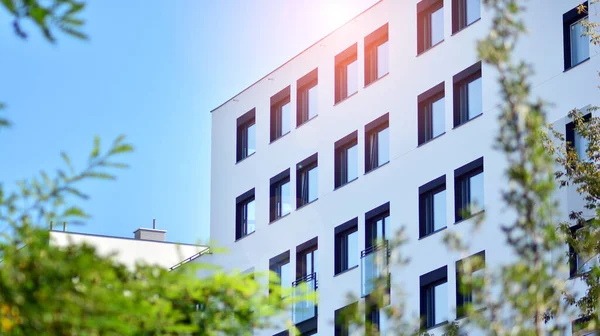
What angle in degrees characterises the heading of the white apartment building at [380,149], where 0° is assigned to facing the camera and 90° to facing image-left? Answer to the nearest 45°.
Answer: approximately 45°
